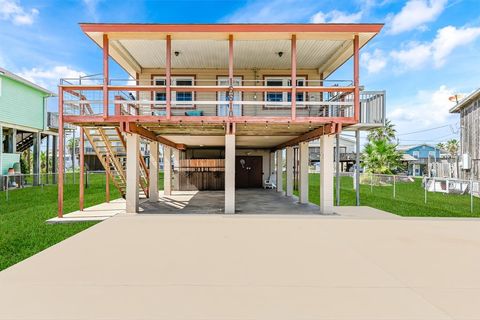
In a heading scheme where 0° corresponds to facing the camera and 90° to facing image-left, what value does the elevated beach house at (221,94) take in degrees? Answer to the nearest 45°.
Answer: approximately 0°

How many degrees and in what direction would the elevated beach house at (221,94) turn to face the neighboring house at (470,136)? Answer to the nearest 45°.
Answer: approximately 135° to its left

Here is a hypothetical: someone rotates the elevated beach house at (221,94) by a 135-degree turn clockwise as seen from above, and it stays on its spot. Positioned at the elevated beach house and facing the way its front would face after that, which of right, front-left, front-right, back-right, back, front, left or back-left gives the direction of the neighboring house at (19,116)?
front

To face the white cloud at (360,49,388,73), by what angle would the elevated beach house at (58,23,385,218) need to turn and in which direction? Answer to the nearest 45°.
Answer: approximately 135° to its left

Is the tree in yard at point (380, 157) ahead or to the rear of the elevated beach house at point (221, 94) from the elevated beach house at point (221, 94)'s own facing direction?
to the rear

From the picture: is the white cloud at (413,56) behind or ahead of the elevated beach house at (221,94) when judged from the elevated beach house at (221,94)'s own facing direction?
behind
